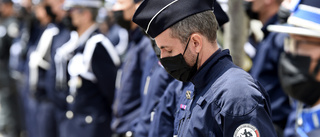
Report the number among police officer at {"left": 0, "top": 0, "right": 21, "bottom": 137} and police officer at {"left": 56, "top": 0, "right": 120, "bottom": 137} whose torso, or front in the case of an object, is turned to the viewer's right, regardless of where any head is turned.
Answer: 0

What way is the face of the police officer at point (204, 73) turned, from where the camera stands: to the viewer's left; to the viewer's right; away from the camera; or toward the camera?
to the viewer's left

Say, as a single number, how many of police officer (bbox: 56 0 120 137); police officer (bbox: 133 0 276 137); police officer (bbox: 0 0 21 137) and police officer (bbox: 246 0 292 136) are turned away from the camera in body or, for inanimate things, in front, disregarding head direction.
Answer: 0

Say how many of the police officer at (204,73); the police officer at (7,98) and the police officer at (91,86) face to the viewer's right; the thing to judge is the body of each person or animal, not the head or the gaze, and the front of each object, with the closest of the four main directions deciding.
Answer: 0

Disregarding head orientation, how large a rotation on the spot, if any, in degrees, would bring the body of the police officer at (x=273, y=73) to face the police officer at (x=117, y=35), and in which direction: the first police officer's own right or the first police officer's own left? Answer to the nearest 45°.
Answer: approximately 90° to the first police officer's own right

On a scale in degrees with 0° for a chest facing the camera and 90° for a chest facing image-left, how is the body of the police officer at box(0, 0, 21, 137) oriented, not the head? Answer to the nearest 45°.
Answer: approximately 45°

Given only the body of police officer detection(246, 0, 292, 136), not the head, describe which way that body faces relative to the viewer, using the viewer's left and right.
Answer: facing the viewer and to the left of the viewer

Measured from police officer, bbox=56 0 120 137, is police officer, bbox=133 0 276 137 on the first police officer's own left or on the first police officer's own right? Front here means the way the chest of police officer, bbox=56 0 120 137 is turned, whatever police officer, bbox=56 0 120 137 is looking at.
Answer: on the first police officer's own left

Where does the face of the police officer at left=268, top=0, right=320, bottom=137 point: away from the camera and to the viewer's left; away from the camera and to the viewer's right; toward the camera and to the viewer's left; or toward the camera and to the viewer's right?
toward the camera and to the viewer's left

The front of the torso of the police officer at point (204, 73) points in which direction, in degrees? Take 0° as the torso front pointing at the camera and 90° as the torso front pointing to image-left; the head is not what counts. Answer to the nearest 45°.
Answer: approximately 90°

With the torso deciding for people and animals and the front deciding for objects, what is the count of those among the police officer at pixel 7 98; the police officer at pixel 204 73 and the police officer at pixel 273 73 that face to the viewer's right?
0
